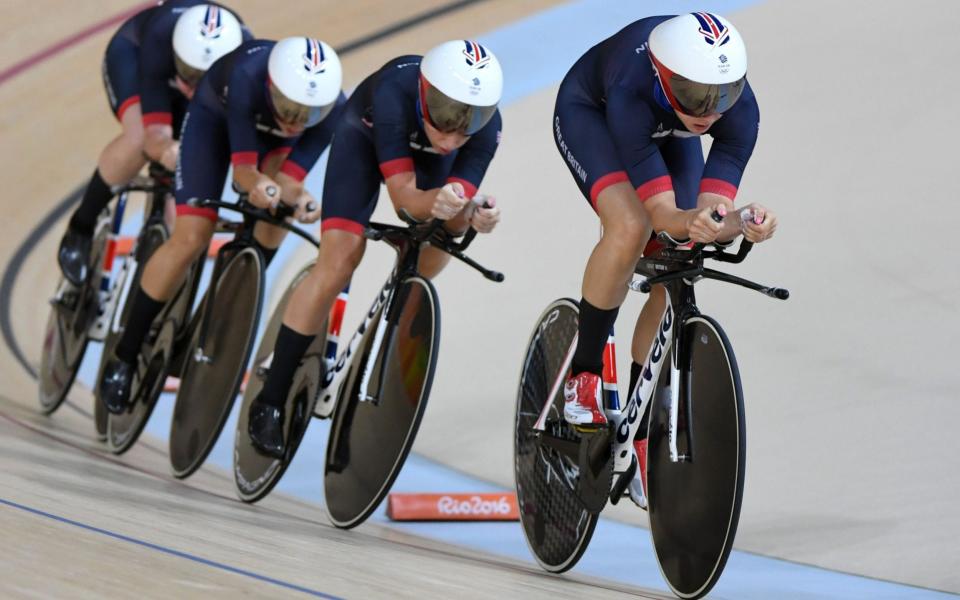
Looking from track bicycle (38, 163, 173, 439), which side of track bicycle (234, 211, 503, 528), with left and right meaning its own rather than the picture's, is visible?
back

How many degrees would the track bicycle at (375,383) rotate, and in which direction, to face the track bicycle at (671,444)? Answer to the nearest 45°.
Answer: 0° — it already faces it

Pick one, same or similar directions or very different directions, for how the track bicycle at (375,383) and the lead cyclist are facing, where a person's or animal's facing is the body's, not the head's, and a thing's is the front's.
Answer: same or similar directions

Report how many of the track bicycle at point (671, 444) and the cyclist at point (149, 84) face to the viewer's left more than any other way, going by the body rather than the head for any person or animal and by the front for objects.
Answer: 0

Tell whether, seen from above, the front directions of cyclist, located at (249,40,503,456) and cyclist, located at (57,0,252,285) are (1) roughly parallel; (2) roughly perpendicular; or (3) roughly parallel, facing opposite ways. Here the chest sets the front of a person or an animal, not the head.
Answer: roughly parallel

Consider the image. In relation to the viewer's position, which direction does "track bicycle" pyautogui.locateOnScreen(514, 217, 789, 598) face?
facing the viewer and to the right of the viewer

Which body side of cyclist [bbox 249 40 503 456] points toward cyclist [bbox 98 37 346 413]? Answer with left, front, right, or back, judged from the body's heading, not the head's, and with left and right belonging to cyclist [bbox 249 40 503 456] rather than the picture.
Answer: back

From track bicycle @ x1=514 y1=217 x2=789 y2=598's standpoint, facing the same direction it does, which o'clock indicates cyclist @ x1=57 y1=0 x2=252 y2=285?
The cyclist is roughly at 6 o'clock from the track bicycle.

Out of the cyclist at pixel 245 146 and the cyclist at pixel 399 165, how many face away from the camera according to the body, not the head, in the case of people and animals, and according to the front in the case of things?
0

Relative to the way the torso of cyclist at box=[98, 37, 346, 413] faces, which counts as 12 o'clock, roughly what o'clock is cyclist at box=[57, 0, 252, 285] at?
cyclist at box=[57, 0, 252, 285] is roughly at 7 o'clock from cyclist at box=[98, 37, 346, 413].

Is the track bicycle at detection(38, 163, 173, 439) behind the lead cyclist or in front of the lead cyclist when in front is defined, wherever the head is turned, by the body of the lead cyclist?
behind

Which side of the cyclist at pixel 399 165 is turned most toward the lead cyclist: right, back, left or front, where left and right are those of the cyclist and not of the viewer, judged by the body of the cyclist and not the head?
front

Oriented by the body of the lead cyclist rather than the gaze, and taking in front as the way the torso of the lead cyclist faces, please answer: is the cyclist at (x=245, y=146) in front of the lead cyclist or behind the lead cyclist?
behind

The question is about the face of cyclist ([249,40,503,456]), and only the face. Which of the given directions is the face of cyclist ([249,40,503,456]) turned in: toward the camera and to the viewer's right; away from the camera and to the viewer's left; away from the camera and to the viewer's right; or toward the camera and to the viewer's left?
toward the camera and to the viewer's right

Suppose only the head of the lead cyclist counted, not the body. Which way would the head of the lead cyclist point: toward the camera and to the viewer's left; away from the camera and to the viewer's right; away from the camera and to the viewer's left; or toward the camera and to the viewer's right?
toward the camera and to the viewer's right
